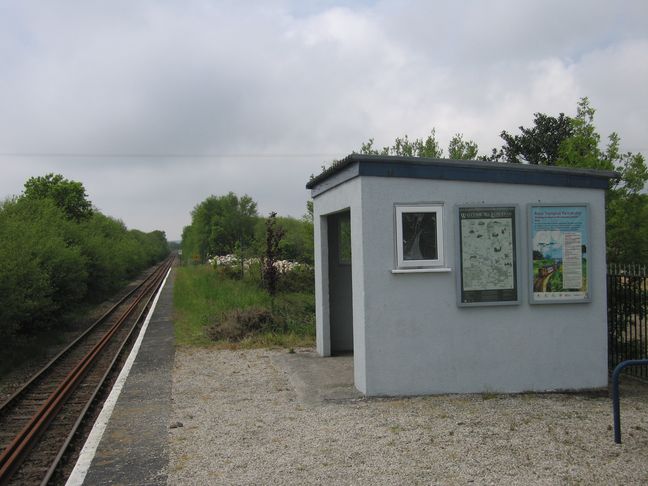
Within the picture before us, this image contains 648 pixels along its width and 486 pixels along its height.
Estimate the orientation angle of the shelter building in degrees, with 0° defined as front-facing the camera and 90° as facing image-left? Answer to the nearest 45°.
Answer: approximately 90°

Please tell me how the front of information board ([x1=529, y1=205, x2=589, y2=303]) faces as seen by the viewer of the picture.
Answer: facing the viewer

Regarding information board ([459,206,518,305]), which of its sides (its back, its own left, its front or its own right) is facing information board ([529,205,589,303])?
left

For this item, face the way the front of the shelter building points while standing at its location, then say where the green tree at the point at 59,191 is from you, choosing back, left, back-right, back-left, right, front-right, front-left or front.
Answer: front-right

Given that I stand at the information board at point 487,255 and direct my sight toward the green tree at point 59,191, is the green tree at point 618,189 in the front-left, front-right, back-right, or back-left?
front-right

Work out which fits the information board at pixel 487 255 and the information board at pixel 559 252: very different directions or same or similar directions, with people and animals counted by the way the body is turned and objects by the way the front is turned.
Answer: same or similar directions

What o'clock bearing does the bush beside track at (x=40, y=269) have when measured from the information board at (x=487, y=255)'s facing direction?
The bush beside track is roughly at 4 o'clock from the information board.

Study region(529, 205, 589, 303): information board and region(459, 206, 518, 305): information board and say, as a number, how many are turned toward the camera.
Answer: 2

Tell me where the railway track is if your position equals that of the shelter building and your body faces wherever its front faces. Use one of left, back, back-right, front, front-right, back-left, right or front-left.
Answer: front

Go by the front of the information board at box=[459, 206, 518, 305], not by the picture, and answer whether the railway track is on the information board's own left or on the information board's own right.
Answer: on the information board's own right

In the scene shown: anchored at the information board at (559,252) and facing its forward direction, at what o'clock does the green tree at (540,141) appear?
The green tree is roughly at 6 o'clock from the information board.
